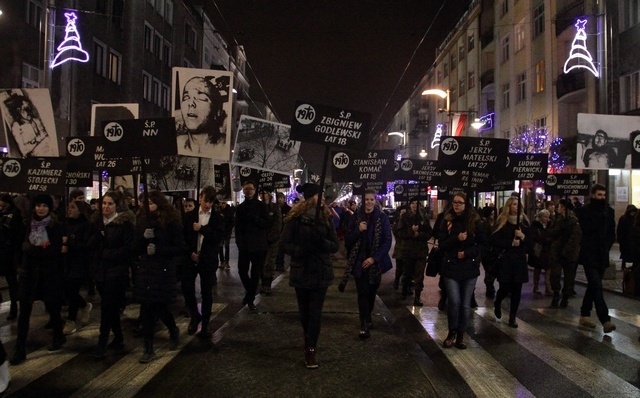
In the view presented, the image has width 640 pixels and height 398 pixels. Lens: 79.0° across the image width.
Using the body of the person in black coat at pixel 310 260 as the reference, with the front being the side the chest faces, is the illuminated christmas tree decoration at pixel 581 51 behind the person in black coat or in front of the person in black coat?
behind

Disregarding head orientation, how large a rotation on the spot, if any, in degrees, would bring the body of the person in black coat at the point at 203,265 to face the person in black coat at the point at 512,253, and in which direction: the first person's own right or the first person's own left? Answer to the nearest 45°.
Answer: approximately 90° to the first person's own left

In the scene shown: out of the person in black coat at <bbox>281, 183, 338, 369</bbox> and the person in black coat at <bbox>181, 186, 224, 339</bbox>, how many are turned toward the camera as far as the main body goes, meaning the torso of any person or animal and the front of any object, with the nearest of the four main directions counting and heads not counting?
2

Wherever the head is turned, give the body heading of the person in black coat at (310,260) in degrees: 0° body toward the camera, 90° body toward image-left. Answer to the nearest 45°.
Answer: approximately 0°

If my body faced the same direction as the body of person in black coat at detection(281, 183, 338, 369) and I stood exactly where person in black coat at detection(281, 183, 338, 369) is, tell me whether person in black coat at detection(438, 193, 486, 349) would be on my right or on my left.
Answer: on my left

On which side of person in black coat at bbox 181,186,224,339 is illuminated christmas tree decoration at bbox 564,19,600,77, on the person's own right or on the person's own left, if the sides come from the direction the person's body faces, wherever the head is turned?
on the person's own left

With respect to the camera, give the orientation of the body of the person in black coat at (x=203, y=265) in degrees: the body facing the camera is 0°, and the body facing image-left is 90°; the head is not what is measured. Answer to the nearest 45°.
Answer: approximately 0°
